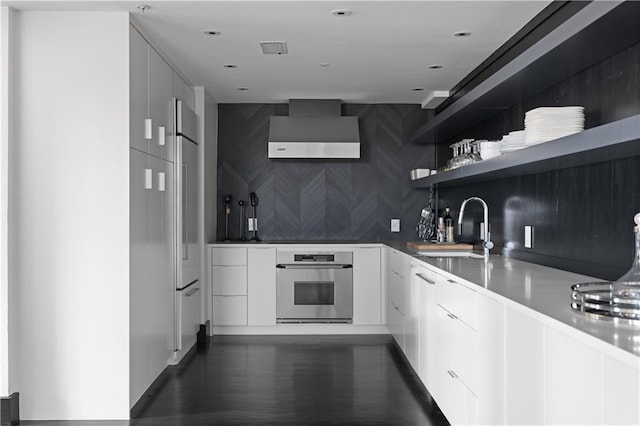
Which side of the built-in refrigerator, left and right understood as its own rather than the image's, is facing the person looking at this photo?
right

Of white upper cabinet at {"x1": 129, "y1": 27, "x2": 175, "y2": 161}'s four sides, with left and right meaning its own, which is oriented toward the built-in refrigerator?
left

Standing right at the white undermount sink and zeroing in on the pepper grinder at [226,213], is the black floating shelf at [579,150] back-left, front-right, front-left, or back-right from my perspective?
back-left

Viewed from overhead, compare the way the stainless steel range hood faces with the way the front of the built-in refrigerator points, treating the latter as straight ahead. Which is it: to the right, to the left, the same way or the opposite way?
to the right

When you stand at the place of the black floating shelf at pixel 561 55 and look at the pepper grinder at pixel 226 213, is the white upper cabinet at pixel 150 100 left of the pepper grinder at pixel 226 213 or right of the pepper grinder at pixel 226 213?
left

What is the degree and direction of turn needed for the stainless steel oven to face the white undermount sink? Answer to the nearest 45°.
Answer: approximately 45° to its left

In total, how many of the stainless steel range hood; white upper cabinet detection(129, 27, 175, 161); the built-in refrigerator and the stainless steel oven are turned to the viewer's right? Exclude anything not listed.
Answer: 2

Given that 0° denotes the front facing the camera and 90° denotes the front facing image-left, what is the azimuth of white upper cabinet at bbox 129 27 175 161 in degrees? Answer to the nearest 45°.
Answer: approximately 270°

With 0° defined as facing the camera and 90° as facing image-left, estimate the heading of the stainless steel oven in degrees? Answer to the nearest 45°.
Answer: approximately 0°

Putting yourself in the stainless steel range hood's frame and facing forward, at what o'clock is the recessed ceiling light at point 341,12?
The recessed ceiling light is roughly at 12 o'clock from the stainless steel range hood.

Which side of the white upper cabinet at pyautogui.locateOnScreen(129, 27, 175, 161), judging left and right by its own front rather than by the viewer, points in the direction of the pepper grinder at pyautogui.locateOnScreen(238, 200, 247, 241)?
left
